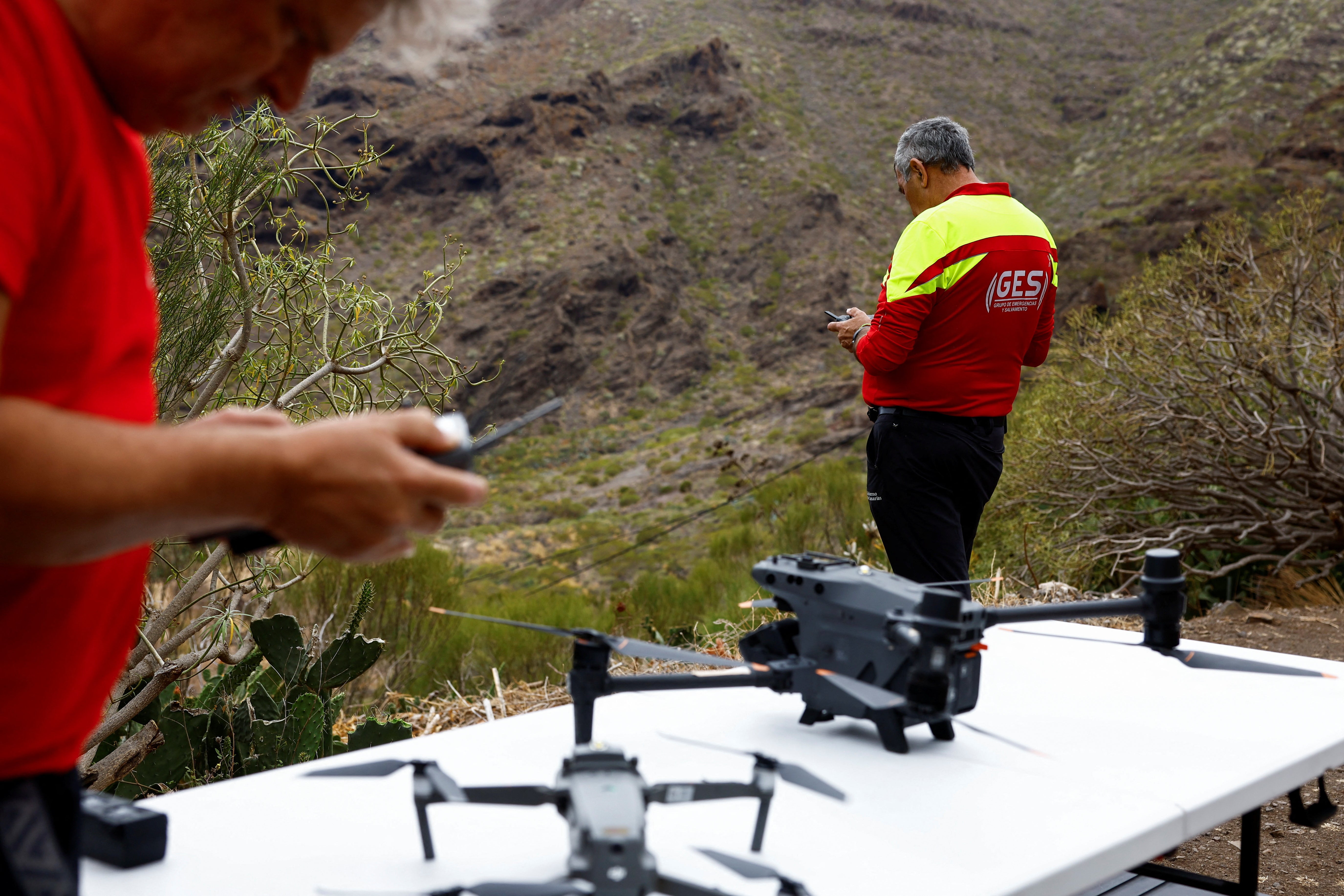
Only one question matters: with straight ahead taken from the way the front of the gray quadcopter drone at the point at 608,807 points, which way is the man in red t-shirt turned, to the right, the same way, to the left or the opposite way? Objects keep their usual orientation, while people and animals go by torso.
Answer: to the right

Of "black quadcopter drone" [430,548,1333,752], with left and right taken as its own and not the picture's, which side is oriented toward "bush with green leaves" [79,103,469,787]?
front

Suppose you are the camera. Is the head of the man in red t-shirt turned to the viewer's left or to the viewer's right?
to the viewer's right

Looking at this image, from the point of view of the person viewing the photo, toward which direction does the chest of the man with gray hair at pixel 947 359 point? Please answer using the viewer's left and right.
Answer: facing away from the viewer and to the left of the viewer

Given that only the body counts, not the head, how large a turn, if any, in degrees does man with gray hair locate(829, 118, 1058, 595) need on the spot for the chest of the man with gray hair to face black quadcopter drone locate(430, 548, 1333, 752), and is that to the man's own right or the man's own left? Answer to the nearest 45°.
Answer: approximately 135° to the man's own left

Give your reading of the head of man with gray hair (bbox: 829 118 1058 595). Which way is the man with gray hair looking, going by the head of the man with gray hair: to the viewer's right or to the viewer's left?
to the viewer's left

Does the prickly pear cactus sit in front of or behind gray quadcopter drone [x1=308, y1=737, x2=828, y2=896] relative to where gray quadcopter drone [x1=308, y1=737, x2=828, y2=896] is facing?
in front

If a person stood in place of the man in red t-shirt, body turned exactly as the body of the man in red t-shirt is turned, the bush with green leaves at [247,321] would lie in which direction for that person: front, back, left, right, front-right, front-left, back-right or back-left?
left

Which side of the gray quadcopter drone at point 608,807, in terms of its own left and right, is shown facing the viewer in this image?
back

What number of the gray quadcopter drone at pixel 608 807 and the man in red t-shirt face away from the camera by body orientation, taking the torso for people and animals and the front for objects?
1

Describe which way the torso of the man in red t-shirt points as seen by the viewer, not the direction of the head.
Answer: to the viewer's right

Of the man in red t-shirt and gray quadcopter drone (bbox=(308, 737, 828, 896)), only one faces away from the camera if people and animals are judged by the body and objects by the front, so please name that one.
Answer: the gray quadcopter drone
